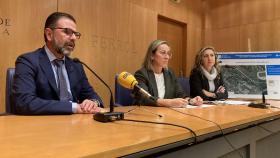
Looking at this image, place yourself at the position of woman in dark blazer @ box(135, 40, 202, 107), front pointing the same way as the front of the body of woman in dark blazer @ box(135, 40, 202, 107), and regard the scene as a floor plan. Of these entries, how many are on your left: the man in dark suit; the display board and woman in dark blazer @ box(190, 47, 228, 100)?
2

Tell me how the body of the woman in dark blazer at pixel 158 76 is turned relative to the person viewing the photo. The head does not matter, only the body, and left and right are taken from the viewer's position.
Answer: facing the viewer and to the right of the viewer

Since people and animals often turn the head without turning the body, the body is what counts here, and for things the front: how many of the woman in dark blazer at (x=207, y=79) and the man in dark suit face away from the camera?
0

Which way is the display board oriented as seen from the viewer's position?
toward the camera

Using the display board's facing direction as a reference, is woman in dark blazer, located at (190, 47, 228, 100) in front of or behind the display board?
in front

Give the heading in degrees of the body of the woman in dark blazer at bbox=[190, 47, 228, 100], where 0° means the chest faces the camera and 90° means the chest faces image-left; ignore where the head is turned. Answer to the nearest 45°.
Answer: approximately 315°

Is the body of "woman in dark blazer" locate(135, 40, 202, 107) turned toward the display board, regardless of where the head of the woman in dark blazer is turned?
no

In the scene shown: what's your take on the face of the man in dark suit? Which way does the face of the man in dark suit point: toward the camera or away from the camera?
toward the camera

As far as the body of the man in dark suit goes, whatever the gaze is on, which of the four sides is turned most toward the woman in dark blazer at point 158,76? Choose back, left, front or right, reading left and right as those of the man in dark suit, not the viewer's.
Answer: left

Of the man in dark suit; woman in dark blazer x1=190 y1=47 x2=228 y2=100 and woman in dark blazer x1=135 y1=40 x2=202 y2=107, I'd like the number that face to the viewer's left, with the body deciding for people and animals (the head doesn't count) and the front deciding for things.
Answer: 0

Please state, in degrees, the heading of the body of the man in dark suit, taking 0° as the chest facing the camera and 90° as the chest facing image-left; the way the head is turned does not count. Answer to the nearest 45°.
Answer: approximately 315°

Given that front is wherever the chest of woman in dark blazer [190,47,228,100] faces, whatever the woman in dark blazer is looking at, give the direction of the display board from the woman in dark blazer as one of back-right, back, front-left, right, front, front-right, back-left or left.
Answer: left

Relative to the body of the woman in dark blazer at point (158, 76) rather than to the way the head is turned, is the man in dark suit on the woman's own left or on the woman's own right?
on the woman's own right
